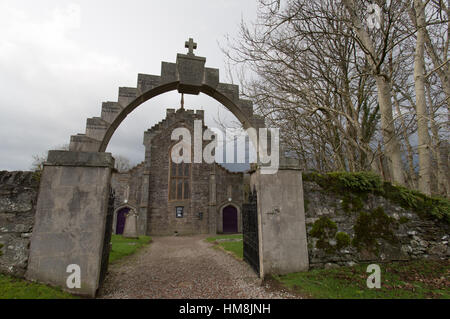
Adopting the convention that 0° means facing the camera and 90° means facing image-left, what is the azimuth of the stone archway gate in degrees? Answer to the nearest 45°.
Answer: approximately 0°

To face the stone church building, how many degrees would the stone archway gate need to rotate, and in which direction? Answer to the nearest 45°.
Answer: approximately 180°

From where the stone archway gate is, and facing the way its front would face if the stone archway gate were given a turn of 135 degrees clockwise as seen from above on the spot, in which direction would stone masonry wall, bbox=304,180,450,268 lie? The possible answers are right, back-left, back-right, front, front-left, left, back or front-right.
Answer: back-right

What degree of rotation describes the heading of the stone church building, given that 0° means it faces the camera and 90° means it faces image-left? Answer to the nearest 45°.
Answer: approximately 0°

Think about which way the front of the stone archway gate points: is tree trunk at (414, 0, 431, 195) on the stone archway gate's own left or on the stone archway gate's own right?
on the stone archway gate's own left
